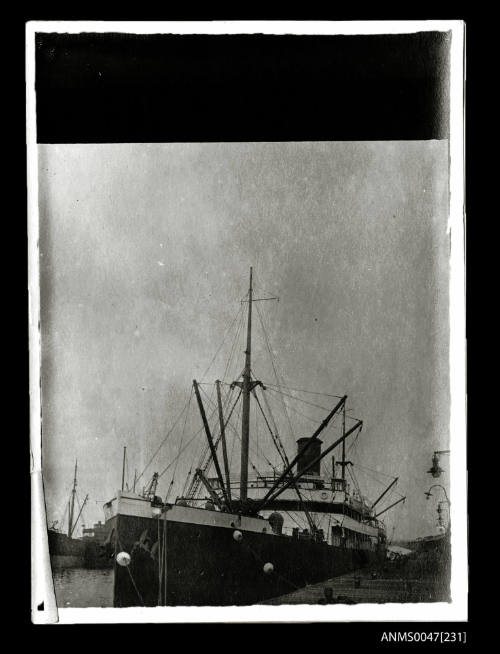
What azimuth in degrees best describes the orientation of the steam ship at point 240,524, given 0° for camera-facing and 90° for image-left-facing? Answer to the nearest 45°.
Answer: approximately 45°
